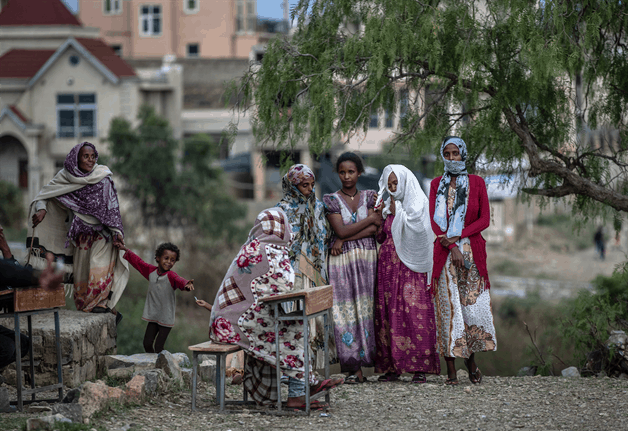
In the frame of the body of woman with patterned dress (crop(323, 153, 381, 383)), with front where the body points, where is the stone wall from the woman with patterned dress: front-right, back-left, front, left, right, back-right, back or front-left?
right

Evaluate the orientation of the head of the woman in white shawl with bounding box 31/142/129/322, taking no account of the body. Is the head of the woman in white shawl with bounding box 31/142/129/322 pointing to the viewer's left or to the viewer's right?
to the viewer's right

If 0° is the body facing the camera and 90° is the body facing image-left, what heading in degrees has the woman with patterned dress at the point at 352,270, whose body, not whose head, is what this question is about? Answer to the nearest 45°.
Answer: approximately 0°

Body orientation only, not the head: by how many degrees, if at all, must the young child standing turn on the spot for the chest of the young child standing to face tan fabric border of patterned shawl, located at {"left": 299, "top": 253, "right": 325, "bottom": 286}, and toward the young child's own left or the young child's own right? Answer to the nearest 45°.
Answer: approximately 45° to the young child's own left

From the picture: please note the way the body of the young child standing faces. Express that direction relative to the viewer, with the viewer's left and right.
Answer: facing the viewer

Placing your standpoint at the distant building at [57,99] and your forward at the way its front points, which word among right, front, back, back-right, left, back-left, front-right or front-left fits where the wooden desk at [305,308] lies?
front

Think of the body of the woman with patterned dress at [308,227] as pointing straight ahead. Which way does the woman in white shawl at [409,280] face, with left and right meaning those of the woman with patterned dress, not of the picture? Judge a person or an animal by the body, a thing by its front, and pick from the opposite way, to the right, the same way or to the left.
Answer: to the right

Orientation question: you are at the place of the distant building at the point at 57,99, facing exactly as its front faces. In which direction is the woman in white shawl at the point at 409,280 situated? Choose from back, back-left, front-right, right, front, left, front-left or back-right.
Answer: front

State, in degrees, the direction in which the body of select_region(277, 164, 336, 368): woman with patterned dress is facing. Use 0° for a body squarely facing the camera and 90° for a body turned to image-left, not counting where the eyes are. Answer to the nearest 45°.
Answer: approximately 315°

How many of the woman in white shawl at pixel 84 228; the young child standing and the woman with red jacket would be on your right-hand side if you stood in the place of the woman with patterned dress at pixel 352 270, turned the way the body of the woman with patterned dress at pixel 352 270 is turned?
2

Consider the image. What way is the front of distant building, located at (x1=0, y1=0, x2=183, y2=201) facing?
toward the camera
